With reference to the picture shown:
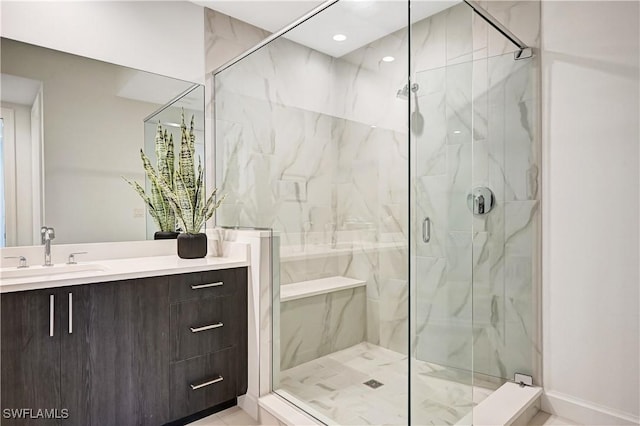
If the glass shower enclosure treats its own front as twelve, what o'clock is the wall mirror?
The wall mirror is roughly at 4 o'clock from the glass shower enclosure.

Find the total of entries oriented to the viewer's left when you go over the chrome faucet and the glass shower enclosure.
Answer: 0

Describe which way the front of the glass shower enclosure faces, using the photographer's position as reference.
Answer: facing the viewer and to the right of the viewer

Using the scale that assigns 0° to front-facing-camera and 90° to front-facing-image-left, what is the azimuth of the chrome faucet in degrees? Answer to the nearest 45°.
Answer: approximately 0°

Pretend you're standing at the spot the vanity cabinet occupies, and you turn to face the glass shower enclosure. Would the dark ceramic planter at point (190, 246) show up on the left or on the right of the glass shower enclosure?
left

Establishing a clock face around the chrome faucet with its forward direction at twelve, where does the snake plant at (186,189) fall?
The snake plant is roughly at 9 o'clock from the chrome faucet.

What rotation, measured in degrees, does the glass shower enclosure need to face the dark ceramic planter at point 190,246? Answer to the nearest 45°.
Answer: approximately 135° to its right

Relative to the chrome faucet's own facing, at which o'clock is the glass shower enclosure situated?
The glass shower enclosure is roughly at 10 o'clock from the chrome faucet.
